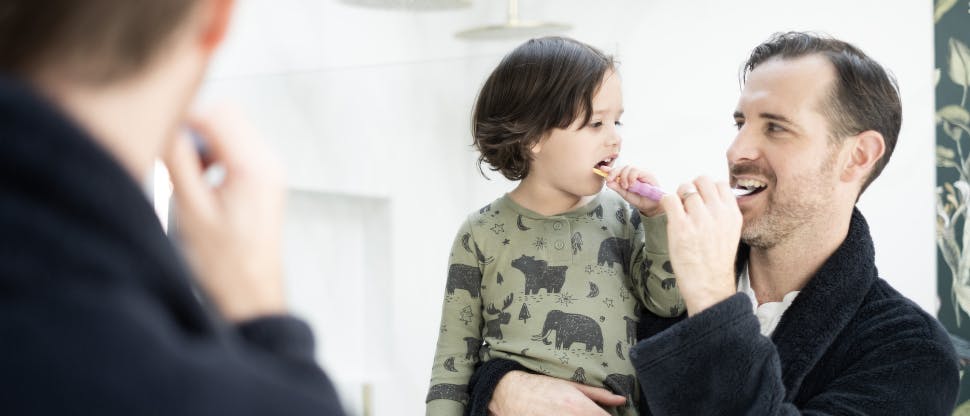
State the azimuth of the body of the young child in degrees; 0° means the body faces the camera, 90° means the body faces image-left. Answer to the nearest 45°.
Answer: approximately 315°

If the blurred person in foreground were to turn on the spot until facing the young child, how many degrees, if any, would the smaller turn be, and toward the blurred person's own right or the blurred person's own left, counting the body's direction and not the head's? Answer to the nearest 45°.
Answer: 0° — they already face them

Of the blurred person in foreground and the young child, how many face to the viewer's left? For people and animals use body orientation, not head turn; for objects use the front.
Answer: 0

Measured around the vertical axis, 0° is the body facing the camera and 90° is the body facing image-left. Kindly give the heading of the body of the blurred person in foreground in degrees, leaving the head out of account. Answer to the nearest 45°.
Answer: approximately 225°

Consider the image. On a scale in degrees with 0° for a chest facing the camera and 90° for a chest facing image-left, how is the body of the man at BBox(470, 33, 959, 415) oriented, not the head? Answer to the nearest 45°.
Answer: approximately 45°

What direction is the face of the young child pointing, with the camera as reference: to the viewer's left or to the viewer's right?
to the viewer's right

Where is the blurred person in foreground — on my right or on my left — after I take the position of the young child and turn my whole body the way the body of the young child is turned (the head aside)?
on my right

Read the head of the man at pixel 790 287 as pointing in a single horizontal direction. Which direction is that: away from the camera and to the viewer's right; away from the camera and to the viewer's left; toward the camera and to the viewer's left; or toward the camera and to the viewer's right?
toward the camera and to the viewer's left
